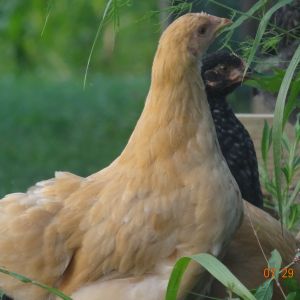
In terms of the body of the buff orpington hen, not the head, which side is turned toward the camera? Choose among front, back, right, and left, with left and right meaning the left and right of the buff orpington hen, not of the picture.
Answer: right

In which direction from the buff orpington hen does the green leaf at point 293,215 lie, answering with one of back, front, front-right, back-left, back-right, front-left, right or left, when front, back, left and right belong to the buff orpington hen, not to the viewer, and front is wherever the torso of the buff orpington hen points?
front-left
